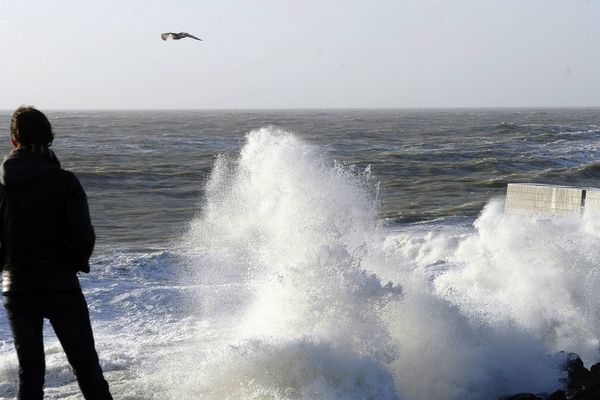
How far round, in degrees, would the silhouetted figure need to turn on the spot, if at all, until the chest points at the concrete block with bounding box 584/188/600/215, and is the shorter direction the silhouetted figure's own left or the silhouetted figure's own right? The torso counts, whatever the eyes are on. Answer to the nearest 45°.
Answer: approximately 45° to the silhouetted figure's own right

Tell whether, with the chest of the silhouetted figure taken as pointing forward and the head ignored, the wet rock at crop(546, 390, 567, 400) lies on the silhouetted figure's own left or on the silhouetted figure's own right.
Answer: on the silhouetted figure's own right

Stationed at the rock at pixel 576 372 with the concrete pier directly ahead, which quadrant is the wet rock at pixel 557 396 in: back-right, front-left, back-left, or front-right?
back-left

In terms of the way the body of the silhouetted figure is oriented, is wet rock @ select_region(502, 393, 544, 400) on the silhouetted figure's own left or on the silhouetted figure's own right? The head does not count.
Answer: on the silhouetted figure's own right

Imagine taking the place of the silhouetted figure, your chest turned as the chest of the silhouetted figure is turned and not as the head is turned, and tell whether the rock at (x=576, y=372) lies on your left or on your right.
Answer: on your right

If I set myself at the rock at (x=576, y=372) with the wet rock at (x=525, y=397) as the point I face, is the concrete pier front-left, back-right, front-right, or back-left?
back-right

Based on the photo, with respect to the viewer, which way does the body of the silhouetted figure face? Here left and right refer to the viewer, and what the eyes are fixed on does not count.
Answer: facing away from the viewer
